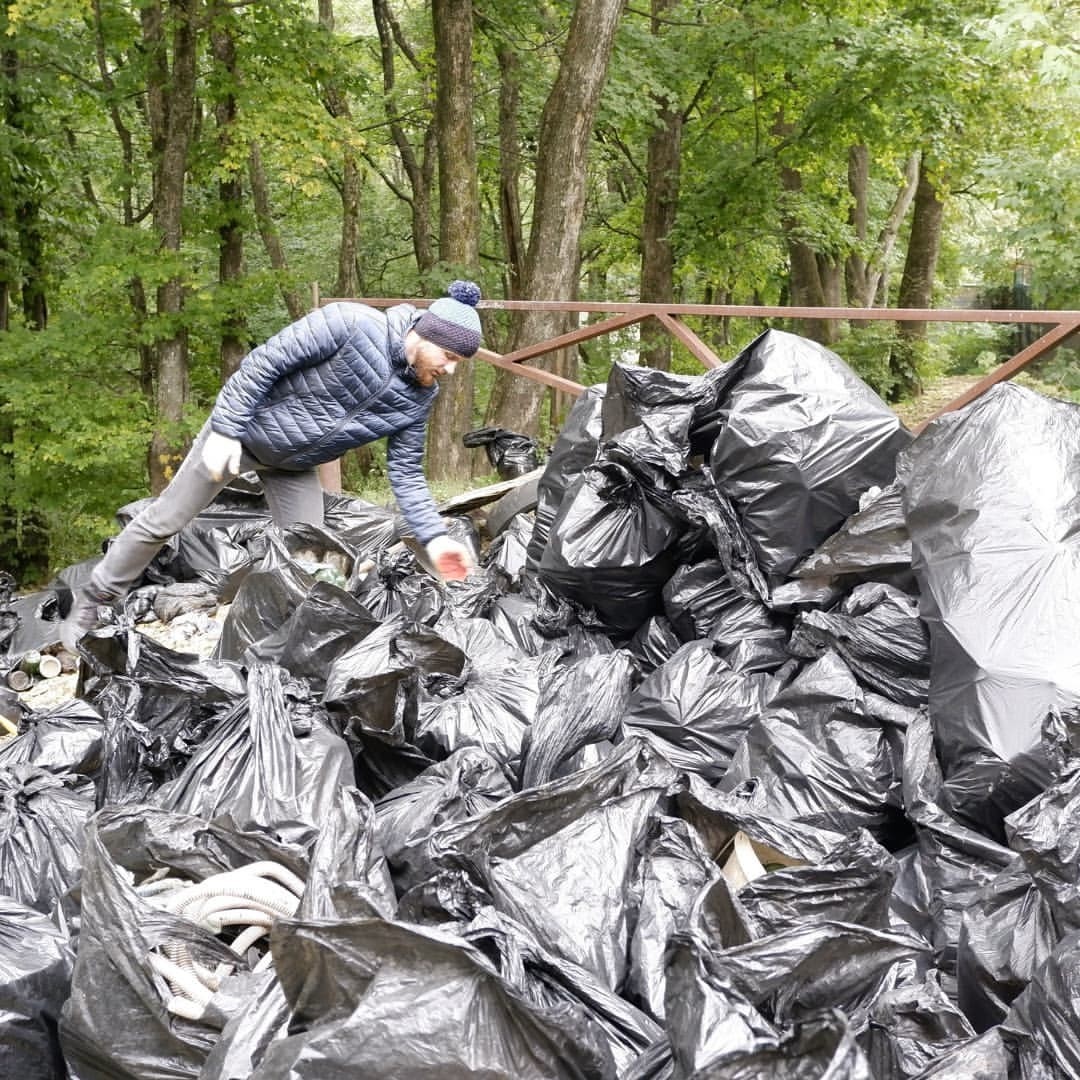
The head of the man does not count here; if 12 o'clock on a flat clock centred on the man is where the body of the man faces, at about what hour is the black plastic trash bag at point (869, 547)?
The black plastic trash bag is roughly at 12 o'clock from the man.

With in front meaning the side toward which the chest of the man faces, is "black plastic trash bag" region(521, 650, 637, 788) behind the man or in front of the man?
in front

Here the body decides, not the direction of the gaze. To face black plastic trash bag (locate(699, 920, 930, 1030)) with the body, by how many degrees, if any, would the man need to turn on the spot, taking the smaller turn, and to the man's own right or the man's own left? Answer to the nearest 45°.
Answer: approximately 45° to the man's own right

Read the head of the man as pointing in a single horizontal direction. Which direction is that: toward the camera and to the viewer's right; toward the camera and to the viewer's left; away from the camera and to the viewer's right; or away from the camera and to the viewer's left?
toward the camera and to the viewer's right

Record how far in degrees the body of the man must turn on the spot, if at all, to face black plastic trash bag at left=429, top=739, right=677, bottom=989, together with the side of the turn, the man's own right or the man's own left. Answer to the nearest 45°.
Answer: approximately 45° to the man's own right

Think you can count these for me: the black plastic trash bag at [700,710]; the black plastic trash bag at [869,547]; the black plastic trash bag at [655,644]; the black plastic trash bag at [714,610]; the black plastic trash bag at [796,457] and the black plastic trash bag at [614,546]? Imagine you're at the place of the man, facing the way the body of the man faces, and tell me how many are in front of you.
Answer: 6

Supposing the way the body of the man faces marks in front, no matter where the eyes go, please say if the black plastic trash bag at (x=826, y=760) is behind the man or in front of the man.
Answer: in front

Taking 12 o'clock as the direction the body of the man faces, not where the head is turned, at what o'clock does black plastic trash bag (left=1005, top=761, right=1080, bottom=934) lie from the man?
The black plastic trash bag is roughly at 1 o'clock from the man.

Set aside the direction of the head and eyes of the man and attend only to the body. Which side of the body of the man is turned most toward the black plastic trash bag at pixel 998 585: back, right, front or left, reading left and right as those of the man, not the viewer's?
front

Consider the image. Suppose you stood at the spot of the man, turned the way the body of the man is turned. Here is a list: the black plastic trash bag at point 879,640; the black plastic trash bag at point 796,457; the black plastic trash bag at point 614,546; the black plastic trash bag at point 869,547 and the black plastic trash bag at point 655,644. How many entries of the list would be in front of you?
5

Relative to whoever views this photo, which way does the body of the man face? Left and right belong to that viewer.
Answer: facing the viewer and to the right of the viewer

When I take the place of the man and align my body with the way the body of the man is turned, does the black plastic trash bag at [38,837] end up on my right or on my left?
on my right

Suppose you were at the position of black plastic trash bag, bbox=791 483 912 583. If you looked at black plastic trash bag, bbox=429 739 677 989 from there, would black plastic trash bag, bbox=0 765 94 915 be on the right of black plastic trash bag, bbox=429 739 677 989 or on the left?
right
